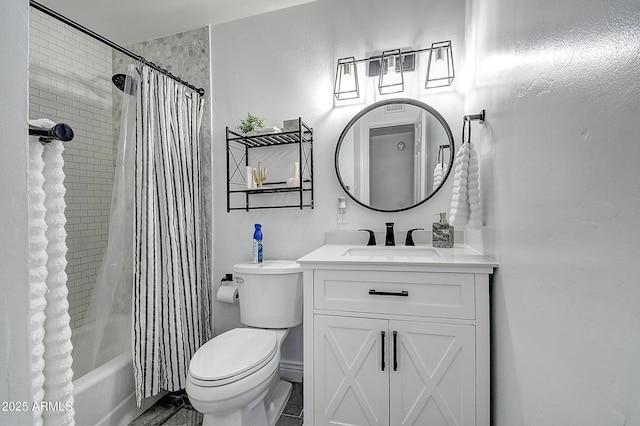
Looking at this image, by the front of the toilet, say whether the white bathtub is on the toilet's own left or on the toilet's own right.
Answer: on the toilet's own right

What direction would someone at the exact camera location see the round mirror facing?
facing the viewer

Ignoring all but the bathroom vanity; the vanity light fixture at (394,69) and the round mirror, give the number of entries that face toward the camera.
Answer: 3

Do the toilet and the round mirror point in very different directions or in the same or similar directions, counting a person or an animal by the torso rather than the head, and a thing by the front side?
same or similar directions

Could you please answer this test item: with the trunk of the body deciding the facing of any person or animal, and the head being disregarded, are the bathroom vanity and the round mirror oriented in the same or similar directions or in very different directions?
same or similar directions

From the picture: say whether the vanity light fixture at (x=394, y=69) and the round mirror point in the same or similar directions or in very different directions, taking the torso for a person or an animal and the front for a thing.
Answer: same or similar directions

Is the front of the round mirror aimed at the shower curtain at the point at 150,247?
no

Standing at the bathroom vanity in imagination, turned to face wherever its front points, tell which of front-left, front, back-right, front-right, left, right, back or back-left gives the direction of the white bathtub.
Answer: right

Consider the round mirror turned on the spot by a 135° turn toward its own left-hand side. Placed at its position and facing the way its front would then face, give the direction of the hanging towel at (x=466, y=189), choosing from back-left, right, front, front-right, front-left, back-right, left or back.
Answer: right

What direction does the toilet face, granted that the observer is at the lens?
facing the viewer and to the left of the viewer

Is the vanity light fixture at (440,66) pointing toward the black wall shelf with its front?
no

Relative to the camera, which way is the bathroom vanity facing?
toward the camera
